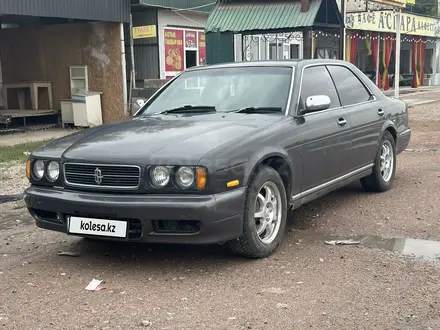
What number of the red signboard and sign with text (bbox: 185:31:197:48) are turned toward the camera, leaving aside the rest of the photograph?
2

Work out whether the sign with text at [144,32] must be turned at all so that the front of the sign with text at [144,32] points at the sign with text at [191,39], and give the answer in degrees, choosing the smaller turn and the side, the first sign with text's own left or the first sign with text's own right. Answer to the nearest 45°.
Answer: approximately 135° to the first sign with text's own left

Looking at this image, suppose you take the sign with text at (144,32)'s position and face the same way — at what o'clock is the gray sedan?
The gray sedan is roughly at 12 o'clock from the sign with text.

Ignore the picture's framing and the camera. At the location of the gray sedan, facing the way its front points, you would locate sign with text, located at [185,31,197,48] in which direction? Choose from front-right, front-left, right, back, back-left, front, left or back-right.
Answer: back-right

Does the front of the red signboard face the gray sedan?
yes

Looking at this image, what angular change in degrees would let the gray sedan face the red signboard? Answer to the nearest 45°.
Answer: approximately 135° to its right

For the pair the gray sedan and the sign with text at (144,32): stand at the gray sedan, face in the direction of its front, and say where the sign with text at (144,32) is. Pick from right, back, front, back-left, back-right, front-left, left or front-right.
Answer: back-right

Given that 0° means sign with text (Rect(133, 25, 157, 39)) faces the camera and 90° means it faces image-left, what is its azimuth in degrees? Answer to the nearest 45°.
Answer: approximately 0°

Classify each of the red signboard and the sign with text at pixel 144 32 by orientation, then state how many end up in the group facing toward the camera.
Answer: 2

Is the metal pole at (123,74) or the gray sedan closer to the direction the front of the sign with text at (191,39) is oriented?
the gray sedan

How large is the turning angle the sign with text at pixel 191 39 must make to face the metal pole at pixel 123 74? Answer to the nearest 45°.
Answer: approximately 45° to its right

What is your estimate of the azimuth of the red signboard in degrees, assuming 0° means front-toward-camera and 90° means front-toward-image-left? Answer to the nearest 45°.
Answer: approximately 0°
